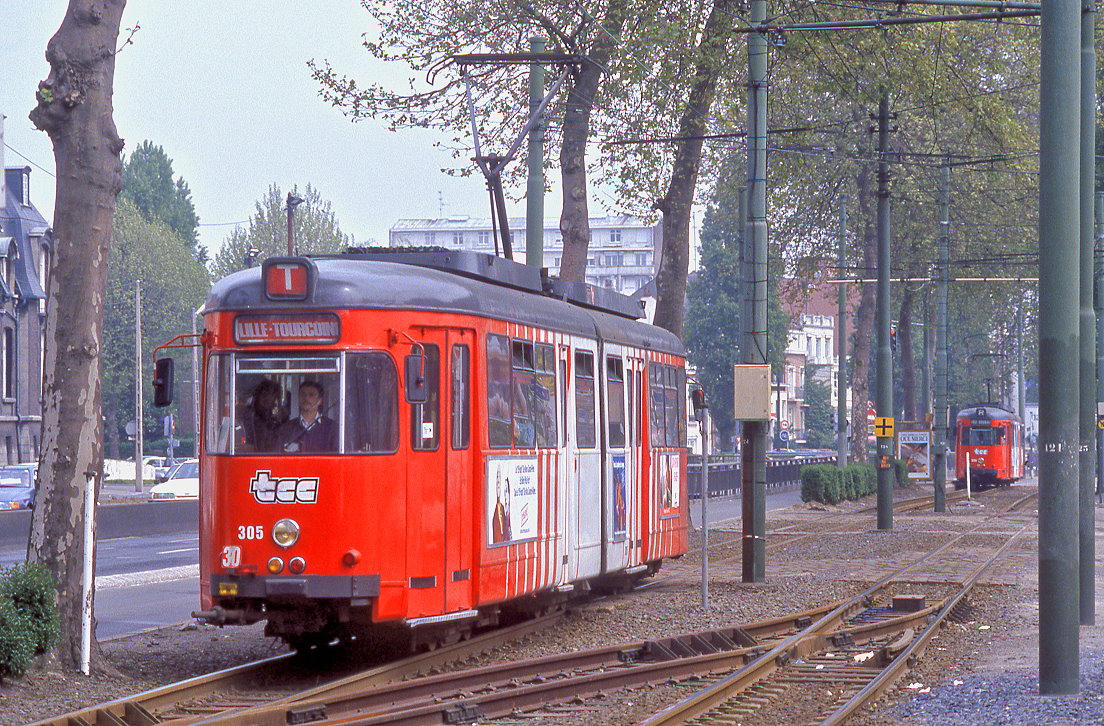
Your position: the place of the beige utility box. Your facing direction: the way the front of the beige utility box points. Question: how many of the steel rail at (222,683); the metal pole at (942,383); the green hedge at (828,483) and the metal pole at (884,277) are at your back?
3

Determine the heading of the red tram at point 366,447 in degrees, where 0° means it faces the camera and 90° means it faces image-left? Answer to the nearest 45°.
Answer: approximately 45°

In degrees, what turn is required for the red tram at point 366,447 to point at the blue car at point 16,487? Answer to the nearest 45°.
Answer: approximately 135° to its right

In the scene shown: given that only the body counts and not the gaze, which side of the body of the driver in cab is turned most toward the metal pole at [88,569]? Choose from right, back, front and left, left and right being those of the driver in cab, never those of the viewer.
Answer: front

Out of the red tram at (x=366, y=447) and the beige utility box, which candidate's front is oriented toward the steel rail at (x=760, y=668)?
the beige utility box

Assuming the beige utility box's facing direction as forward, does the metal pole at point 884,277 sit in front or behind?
behind

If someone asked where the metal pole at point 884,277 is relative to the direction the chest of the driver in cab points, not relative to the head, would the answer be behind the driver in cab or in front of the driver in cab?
behind

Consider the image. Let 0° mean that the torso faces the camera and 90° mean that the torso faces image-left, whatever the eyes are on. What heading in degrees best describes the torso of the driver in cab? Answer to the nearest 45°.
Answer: approximately 0°
